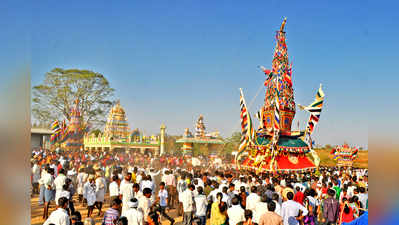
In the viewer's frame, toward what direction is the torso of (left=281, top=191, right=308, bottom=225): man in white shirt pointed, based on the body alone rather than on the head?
away from the camera

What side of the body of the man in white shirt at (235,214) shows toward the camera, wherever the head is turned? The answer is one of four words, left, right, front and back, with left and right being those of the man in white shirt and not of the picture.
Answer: back

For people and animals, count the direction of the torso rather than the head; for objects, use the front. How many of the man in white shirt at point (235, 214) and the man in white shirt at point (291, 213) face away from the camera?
2

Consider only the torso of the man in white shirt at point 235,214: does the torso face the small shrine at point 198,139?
yes

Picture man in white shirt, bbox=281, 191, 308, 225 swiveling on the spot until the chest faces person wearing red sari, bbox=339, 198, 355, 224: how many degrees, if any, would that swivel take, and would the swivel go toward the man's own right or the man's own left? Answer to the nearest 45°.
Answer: approximately 45° to the man's own right
